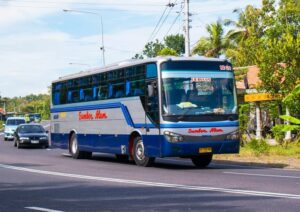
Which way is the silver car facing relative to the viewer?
toward the camera

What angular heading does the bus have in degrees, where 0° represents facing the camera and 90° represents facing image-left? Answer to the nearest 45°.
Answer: approximately 315°

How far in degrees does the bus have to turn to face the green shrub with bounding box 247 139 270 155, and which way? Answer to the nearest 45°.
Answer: approximately 90° to its left

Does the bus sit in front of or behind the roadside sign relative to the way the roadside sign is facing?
in front

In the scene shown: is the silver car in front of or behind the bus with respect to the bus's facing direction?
behind

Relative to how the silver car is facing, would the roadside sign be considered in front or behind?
in front

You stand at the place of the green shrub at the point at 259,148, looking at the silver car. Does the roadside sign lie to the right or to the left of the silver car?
right

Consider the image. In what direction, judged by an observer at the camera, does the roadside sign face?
facing the viewer

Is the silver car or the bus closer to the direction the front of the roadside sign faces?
the bus
